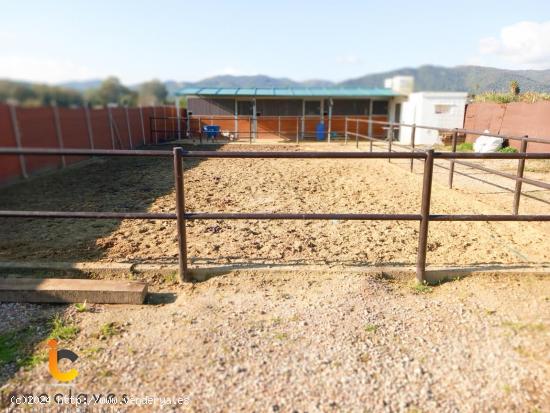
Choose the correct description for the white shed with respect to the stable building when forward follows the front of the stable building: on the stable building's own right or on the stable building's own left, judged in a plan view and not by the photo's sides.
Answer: on the stable building's own left

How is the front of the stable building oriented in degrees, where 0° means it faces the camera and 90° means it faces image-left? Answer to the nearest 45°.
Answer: approximately 0°

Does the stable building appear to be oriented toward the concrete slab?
yes

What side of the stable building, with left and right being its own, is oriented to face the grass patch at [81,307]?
front

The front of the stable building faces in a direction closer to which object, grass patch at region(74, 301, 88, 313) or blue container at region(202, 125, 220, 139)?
the grass patch
